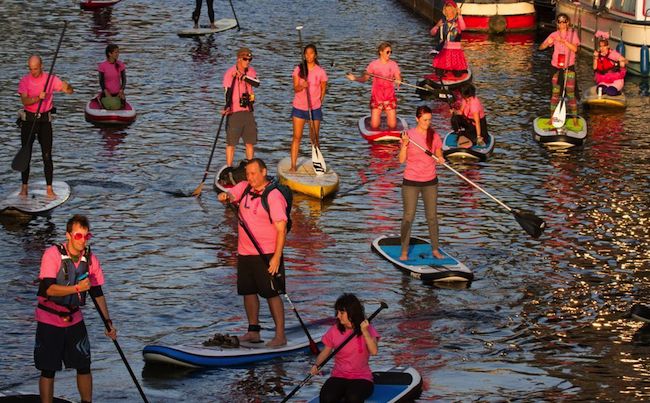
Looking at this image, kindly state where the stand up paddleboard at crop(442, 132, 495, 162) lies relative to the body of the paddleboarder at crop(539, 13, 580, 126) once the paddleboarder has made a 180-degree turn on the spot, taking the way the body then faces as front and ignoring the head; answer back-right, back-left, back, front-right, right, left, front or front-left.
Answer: back-left

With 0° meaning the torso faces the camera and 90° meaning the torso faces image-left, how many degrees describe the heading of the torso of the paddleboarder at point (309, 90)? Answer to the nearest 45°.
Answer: approximately 0°

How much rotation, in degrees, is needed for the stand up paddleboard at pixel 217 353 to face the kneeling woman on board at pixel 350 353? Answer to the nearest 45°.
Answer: approximately 135° to its left

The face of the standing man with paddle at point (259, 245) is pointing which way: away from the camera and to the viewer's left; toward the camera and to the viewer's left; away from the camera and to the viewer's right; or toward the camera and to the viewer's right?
toward the camera and to the viewer's left

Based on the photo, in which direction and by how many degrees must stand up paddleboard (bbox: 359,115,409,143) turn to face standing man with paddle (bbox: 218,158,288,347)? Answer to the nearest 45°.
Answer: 0° — it already faces them

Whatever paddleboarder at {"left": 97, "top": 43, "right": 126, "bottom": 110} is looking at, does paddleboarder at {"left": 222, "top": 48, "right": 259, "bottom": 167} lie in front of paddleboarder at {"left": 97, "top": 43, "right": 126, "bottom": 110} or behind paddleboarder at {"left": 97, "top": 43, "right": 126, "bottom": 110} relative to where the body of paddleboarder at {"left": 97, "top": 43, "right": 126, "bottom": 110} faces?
in front

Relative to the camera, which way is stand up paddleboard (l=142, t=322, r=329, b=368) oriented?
to the viewer's left

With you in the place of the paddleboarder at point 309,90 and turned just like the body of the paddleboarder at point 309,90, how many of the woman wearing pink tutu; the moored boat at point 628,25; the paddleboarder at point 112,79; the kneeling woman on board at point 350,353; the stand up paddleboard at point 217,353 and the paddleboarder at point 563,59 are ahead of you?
2

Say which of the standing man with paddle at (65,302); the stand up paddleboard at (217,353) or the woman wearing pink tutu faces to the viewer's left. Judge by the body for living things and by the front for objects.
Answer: the stand up paddleboard

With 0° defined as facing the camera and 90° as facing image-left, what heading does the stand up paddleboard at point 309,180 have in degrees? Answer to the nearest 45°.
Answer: approximately 315°
